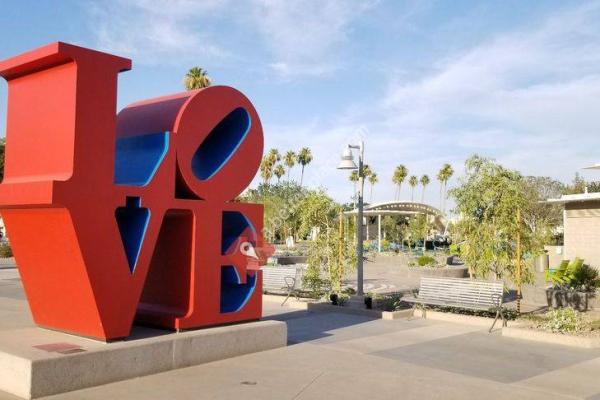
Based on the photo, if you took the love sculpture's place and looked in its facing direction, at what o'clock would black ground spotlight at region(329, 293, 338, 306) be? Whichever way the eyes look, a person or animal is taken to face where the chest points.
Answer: The black ground spotlight is roughly at 9 o'clock from the love sculpture.

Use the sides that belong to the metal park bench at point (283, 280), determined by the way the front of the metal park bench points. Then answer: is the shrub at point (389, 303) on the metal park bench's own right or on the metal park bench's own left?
on the metal park bench's own left
